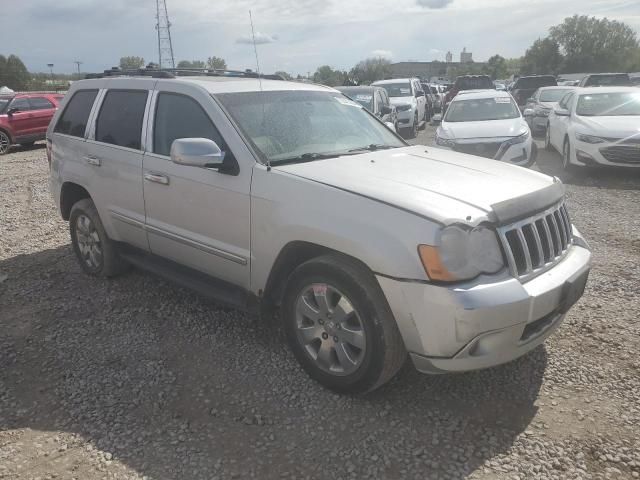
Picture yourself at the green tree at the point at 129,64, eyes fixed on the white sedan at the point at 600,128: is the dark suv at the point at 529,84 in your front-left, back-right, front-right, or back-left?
front-left

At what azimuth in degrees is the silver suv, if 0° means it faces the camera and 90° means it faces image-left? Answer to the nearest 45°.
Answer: approximately 315°

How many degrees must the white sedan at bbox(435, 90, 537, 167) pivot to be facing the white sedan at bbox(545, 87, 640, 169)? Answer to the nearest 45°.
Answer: approximately 90° to its left

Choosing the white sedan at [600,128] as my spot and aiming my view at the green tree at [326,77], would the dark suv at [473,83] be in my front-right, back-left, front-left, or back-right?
front-right

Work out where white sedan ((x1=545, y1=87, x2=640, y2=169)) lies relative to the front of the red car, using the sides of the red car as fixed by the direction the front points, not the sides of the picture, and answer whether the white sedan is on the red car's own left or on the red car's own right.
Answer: on the red car's own left

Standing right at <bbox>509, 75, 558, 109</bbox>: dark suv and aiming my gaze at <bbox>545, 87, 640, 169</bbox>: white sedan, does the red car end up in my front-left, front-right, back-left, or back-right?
front-right

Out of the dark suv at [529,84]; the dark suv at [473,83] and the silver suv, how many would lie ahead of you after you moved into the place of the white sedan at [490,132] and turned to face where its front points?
1

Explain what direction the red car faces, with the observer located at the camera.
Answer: facing the viewer and to the left of the viewer

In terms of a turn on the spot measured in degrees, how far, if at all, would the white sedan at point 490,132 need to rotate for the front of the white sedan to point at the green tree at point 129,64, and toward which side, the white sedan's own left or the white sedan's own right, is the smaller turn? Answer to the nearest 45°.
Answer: approximately 90° to the white sedan's own right

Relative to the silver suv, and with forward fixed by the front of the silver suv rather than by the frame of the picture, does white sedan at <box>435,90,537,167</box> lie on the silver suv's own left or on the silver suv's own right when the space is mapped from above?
on the silver suv's own left

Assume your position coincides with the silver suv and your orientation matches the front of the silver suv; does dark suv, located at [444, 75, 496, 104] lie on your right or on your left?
on your left

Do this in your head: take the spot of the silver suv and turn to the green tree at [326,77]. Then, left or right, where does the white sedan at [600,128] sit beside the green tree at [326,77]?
right

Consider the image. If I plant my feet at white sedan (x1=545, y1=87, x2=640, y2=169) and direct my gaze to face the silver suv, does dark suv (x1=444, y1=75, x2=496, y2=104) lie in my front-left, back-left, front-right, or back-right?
back-right

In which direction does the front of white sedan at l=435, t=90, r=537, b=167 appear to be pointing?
toward the camera

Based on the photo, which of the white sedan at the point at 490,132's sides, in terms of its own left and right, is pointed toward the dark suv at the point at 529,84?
back
